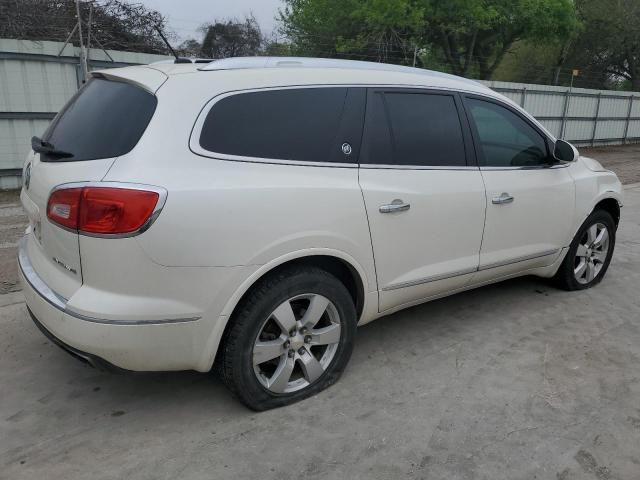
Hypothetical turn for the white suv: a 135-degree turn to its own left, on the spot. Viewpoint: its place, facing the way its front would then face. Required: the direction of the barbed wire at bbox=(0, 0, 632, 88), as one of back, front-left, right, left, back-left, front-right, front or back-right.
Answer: right

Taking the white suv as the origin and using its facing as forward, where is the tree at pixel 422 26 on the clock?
The tree is roughly at 11 o'clock from the white suv.

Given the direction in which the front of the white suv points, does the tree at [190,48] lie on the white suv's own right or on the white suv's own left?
on the white suv's own left

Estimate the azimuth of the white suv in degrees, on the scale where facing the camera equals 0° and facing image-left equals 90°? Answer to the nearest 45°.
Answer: approximately 225°

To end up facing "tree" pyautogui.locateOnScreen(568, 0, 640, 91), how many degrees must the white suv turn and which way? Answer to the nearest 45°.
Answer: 0° — it already faces it

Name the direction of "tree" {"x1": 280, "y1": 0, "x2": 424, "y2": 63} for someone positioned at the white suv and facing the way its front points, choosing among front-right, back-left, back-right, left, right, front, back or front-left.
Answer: front-left

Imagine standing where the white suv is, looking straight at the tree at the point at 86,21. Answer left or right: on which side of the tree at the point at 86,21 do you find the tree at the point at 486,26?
right

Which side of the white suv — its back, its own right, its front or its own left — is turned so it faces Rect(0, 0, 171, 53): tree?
left

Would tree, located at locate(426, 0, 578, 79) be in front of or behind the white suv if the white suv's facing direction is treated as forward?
in front
